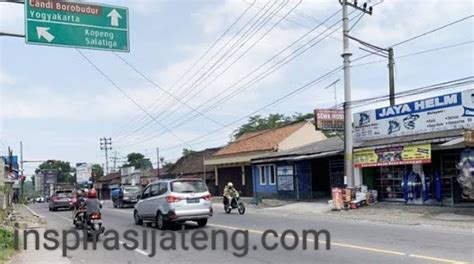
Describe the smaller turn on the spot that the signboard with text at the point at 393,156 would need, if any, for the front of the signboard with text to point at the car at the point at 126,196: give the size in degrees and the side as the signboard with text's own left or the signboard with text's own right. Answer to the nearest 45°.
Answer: approximately 90° to the signboard with text's own right

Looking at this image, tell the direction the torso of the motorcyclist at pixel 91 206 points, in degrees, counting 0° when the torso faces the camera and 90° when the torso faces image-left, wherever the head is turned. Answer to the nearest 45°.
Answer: approximately 180°

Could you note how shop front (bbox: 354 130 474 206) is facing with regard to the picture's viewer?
facing the viewer and to the left of the viewer

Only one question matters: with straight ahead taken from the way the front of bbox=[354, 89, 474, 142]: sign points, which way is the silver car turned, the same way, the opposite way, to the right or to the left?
to the right

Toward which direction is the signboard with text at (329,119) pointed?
toward the camera

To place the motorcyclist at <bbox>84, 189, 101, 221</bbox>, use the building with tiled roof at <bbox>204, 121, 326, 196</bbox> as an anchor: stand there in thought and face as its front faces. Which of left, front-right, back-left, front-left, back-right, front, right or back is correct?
front-left

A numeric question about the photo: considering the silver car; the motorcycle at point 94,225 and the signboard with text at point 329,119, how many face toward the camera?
1

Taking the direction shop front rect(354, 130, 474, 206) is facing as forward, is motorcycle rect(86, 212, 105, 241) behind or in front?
in front
